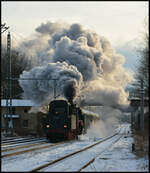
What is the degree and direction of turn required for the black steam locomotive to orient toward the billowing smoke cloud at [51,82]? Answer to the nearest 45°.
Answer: approximately 135° to its right

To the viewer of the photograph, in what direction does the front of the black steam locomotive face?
facing the viewer and to the left of the viewer
